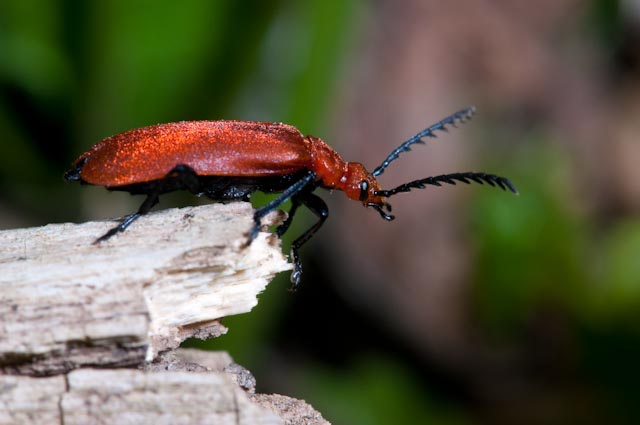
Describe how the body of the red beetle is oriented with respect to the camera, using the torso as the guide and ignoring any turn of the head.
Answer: to the viewer's right
